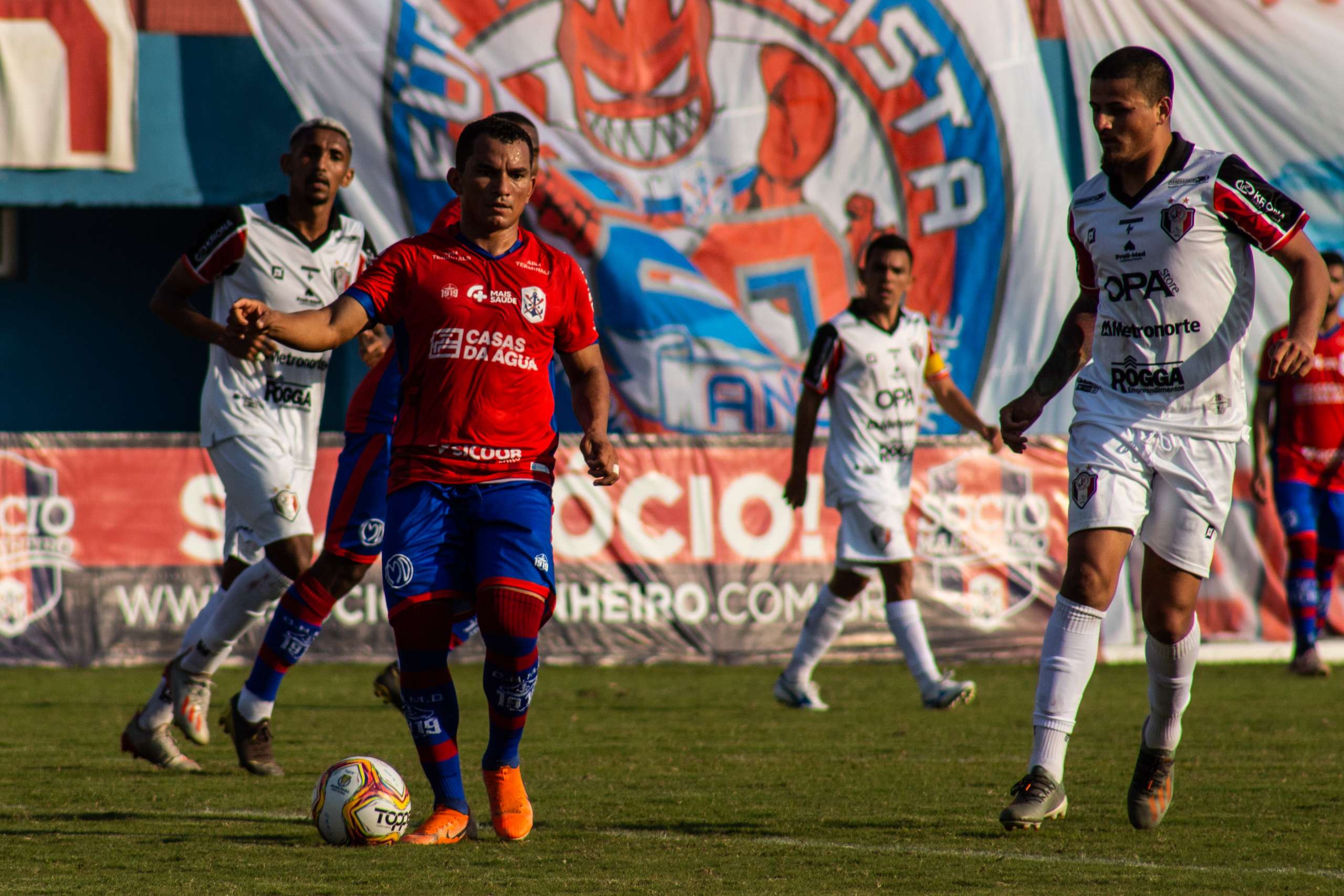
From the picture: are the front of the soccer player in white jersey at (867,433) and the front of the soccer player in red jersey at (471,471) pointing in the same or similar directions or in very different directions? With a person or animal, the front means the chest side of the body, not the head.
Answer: same or similar directions

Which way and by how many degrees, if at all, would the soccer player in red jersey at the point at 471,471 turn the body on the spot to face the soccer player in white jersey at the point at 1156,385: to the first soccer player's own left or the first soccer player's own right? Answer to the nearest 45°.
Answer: approximately 90° to the first soccer player's own left

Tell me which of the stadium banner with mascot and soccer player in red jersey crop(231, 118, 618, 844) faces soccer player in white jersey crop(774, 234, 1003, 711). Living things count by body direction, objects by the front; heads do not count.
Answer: the stadium banner with mascot

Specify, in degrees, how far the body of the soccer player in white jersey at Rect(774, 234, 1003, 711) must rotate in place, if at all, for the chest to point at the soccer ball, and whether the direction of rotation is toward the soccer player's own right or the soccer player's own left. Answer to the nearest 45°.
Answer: approximately 45° to the soccer player's own right

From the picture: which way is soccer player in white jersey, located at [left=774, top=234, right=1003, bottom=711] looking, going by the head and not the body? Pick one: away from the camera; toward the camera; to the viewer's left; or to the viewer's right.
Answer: toward the camera

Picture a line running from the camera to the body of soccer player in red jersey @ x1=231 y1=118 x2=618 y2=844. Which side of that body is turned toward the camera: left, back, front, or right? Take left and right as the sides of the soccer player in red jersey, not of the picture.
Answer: front

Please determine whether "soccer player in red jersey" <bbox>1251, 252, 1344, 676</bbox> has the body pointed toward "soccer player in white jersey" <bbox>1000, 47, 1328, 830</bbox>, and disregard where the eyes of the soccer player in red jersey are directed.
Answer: yes

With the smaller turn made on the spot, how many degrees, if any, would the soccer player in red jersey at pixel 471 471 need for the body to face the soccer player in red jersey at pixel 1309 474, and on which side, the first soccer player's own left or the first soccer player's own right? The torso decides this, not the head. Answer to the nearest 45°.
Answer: approximately 135° to the first soccer player's own left

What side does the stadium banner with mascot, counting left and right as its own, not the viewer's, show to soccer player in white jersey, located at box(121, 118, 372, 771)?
front

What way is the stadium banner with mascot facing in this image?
toward the camera

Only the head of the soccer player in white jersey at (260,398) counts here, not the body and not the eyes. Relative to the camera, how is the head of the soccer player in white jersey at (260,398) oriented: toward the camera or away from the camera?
toward the camera

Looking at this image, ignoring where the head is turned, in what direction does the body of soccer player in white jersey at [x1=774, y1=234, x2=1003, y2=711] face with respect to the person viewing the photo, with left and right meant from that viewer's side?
facing the viewer and to the right of the viewer

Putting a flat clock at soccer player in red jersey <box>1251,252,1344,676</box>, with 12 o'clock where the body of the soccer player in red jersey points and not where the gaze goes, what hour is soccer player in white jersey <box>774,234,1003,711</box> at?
The soccer player in white jersey is roughly at 1 o'clock from the soccer player in red jersey.

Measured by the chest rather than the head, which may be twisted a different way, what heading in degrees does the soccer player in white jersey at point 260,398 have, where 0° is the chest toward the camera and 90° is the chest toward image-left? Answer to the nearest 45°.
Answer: approximately 315°

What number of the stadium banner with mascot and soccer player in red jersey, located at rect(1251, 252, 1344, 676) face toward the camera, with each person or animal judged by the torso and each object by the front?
2

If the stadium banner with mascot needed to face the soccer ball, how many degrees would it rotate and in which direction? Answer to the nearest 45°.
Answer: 0° — it already faces it

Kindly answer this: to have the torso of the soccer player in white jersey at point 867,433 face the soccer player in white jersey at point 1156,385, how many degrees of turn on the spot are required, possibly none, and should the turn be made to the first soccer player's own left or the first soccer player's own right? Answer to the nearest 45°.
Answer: approximately 45° to the first soccer player's own right
